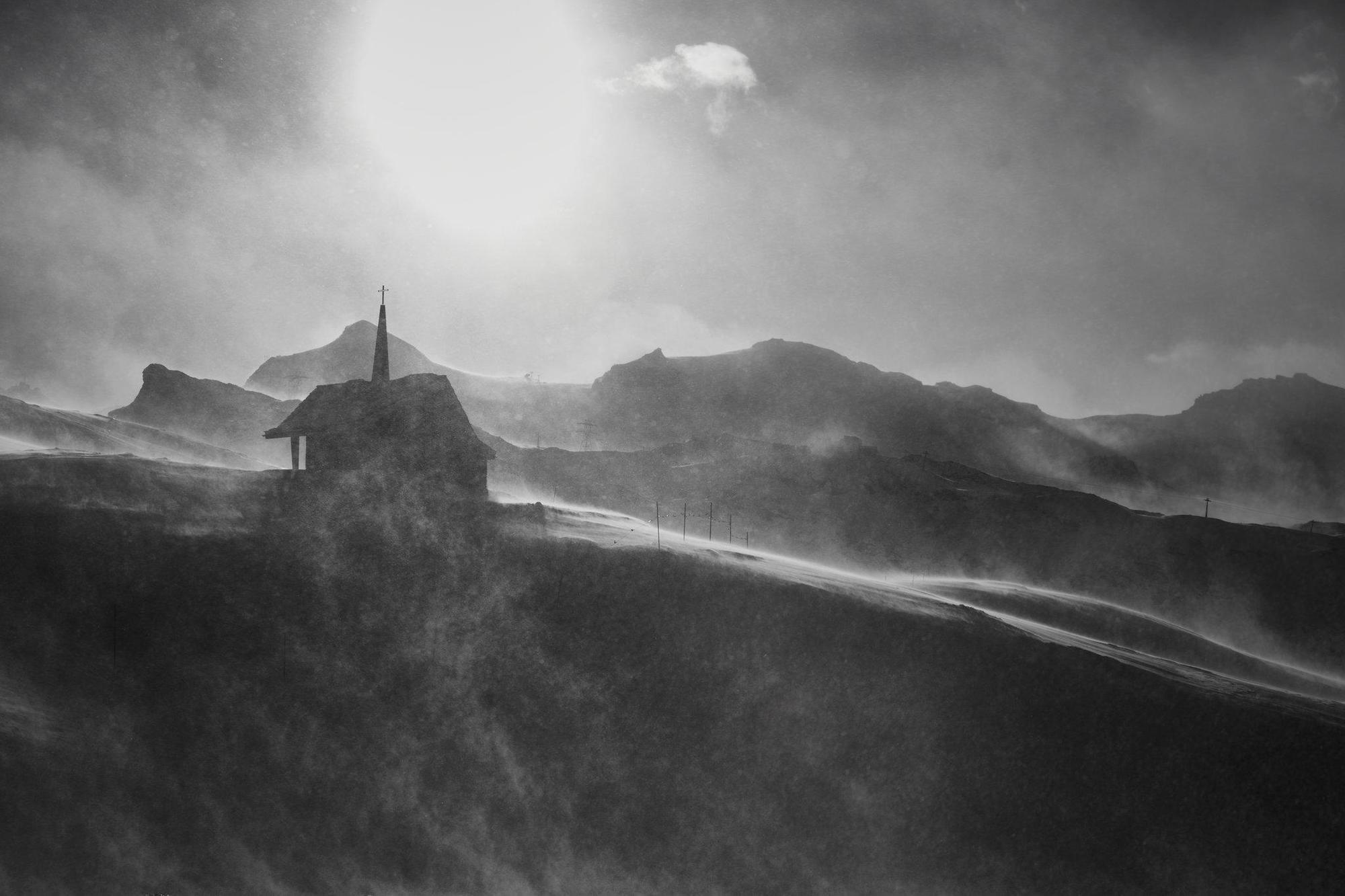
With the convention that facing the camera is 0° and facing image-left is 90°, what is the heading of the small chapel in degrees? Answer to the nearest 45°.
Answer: approximately 90°
